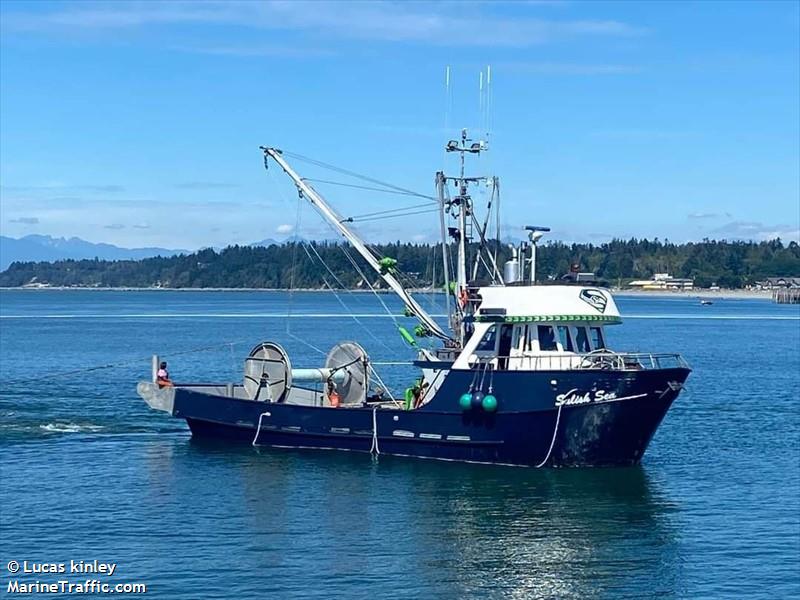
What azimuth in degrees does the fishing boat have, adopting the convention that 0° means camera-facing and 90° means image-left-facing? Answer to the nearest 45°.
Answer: approximately 315°
